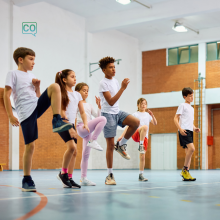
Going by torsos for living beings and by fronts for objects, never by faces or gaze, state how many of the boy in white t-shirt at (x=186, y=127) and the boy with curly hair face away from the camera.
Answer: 0

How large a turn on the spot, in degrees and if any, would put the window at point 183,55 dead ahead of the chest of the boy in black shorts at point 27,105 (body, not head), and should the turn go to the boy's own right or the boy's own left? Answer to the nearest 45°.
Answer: approximately 90° to the boy's own left

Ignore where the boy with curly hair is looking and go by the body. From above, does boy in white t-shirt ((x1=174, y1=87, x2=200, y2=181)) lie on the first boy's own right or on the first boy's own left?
on the first boy's own left

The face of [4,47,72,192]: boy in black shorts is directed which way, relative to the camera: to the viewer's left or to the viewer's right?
to the viewer's right

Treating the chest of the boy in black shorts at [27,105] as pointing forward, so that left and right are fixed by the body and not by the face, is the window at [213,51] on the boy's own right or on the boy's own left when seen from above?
on the boy's own left
